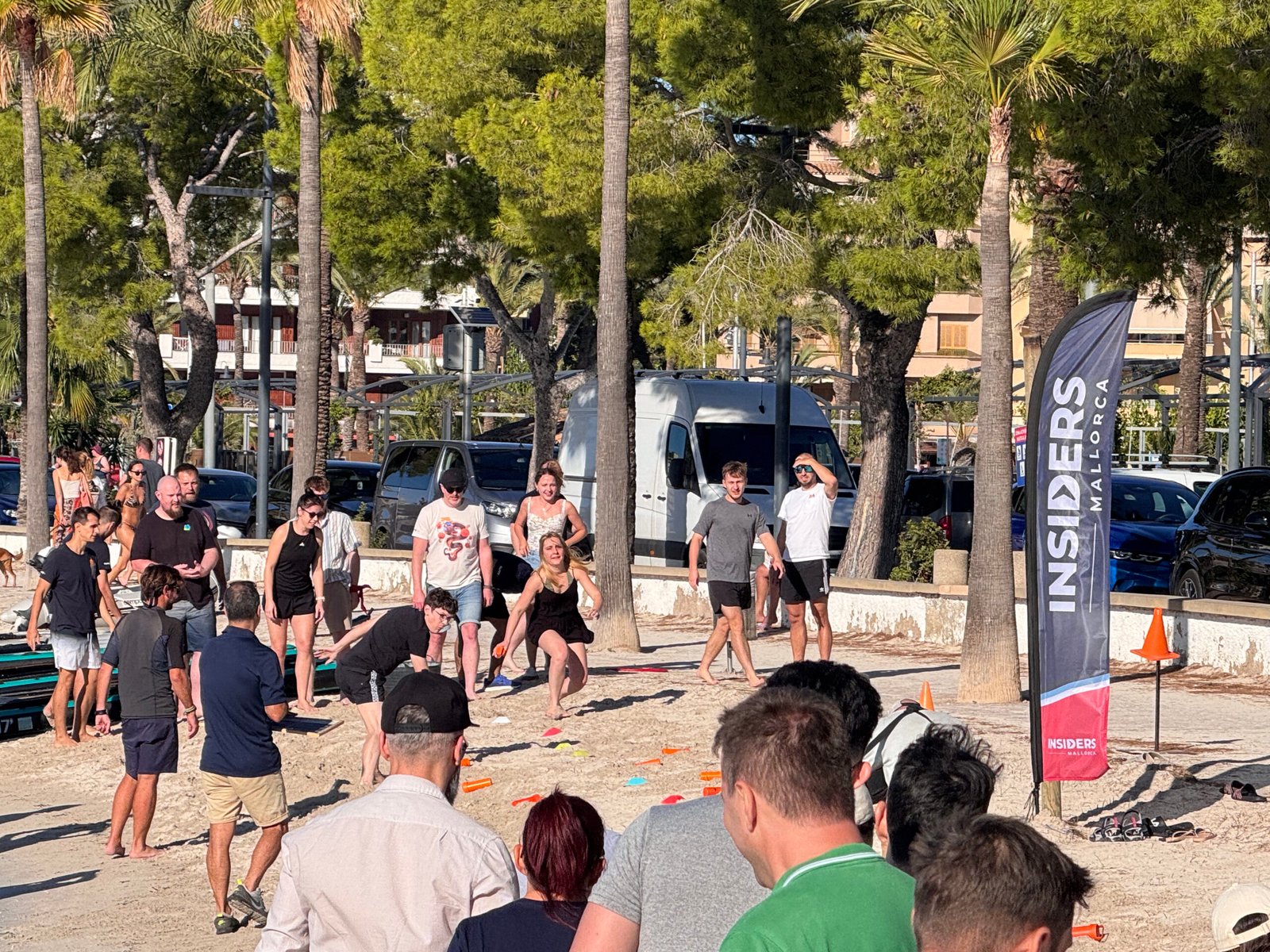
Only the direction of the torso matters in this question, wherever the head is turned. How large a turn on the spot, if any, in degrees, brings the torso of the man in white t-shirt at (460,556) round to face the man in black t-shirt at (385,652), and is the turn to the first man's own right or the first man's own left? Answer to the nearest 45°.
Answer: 0° — they already face them

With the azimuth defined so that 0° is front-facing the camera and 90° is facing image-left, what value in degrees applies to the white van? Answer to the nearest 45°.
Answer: approximately 315°

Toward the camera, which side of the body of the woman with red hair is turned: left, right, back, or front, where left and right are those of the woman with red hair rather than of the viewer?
back

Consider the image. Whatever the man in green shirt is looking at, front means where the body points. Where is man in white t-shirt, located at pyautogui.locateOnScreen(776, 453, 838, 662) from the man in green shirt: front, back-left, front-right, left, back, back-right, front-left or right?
front-right

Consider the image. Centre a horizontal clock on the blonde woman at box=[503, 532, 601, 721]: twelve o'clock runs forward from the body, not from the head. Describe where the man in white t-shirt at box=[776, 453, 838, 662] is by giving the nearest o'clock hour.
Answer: The man in white t-shirt is roughly at 8 o'clock from the blonde woman.

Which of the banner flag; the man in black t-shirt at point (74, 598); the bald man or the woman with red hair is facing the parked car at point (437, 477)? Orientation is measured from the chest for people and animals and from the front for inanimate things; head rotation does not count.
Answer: the woman with red hair

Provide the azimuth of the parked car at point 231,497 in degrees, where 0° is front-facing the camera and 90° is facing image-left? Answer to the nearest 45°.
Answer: approximately 315°

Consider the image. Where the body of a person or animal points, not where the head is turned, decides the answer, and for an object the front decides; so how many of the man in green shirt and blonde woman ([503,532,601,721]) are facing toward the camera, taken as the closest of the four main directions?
1

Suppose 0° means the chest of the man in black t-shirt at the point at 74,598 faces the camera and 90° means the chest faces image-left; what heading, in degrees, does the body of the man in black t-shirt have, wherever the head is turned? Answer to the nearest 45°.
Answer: approximately 315°

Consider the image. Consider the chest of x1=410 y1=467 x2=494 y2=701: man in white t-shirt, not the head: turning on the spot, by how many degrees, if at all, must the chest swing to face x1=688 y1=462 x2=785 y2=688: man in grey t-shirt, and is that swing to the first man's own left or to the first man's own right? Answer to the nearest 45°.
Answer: approximately 90° to the first man's own left
